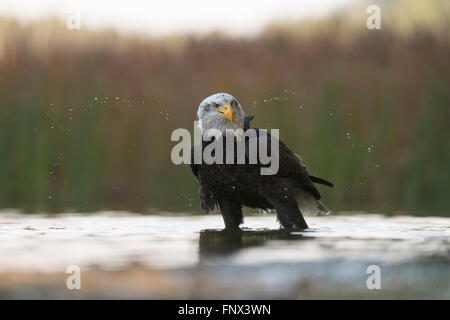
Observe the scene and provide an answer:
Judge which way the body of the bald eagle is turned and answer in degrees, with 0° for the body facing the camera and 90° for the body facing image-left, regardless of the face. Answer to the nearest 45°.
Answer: approximately 45°
